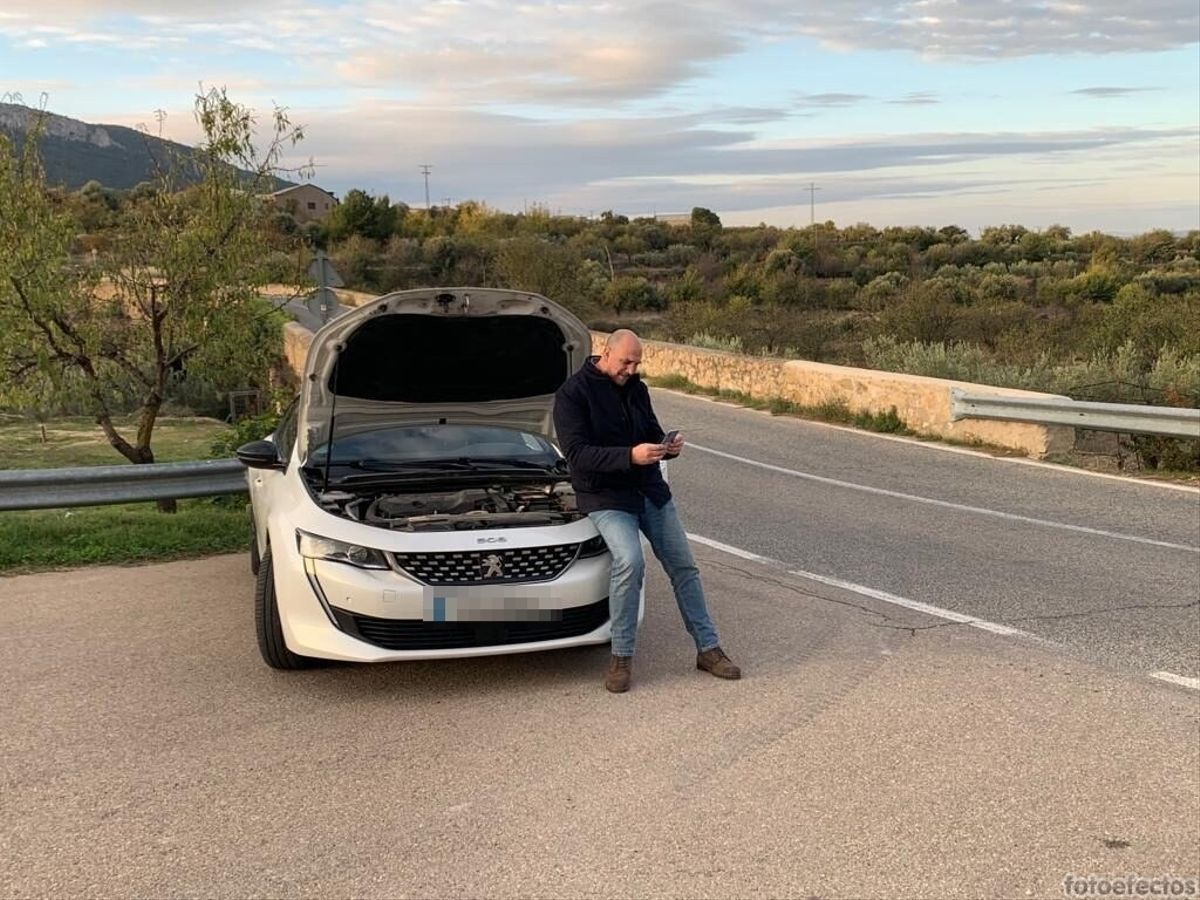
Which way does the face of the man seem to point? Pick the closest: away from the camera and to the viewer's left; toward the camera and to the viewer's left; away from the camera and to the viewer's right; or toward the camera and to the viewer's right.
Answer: toward the camera and to the viewer's right

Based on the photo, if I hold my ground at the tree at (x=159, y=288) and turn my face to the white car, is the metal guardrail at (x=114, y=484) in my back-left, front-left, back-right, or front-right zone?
front-right

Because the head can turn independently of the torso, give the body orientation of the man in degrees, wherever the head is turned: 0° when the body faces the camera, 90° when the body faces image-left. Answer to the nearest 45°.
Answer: approximately 315°

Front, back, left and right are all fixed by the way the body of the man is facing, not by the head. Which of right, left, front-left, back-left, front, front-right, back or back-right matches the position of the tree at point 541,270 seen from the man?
back-left

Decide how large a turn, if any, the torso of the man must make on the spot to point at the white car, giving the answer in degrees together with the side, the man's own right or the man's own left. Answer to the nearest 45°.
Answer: approximately 135° to the man's own right

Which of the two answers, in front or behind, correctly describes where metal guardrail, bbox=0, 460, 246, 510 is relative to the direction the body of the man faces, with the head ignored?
behind

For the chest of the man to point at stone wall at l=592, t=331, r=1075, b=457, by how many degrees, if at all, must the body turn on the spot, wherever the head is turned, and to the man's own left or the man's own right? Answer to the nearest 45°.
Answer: approximately 135° to the man's own left

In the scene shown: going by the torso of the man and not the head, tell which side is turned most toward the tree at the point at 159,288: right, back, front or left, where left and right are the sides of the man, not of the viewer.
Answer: back
